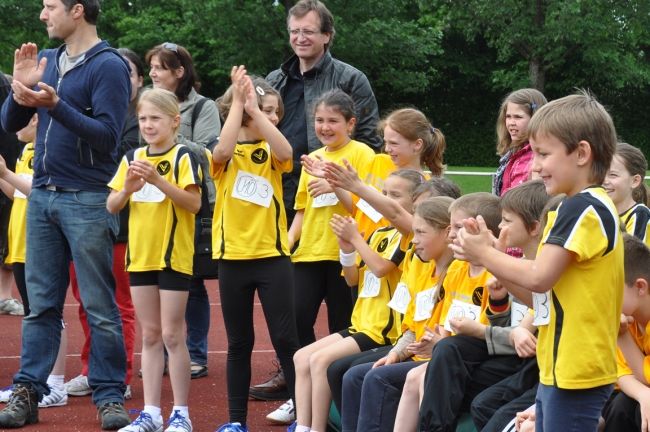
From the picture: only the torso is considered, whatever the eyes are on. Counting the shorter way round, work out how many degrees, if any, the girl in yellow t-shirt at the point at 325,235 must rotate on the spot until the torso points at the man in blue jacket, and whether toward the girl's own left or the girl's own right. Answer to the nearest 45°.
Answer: approximately 45° to the girl's own right

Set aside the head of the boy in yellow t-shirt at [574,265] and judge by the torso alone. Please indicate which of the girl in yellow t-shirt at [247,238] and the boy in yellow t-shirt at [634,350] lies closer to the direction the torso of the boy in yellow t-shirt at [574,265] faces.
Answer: the girl in yellow t-shirt

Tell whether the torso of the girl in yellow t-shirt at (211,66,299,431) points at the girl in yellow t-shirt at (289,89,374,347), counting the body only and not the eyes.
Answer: no

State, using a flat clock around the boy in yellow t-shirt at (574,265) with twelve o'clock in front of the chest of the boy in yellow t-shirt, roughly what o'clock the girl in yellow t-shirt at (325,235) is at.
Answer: The girl in yellow t-shirt is roughly at 2 o'clock from the boy in yellow t-shirt.

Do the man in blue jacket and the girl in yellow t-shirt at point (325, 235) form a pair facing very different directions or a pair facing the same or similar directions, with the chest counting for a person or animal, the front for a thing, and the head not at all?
same or similar directions

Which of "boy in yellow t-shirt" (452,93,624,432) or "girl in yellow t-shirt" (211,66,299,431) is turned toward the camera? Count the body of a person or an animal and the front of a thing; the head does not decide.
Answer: the girl in yellow t-shirt

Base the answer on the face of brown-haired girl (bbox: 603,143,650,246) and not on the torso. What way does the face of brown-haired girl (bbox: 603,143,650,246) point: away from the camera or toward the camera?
toward the camera

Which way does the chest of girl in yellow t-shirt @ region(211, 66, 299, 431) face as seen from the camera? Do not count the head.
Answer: toward the camera

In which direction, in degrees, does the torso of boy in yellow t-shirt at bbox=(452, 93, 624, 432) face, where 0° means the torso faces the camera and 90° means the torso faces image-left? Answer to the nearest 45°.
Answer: approximately 90°

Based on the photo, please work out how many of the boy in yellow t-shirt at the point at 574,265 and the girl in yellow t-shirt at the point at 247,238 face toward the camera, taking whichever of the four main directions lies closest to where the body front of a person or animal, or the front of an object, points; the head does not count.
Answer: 1

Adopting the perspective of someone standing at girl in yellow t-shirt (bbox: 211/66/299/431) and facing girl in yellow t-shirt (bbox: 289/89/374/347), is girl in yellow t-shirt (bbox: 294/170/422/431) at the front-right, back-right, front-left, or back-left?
front-right

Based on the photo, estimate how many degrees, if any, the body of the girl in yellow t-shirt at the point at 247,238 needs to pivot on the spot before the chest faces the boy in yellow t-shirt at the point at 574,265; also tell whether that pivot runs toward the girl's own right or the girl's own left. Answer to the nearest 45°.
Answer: approximately 45° to the girl's own left

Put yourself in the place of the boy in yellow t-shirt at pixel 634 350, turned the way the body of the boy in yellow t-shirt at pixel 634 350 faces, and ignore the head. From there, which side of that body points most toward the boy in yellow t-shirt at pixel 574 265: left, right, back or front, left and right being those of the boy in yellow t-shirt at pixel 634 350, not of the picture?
front

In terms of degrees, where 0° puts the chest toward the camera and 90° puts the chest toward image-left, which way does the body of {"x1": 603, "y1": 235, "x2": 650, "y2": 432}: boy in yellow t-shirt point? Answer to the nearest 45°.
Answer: approximately 45°

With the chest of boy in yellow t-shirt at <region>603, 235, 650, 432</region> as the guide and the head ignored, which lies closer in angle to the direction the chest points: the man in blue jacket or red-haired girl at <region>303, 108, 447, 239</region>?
the man in blue jacket

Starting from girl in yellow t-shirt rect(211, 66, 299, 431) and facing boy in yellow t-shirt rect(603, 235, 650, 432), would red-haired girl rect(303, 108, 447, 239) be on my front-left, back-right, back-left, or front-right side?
front-left
